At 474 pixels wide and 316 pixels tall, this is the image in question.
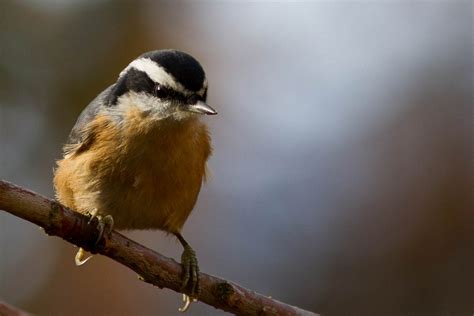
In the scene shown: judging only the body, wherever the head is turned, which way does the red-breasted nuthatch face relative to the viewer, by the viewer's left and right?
facing the viewer and to the right of the viewer
